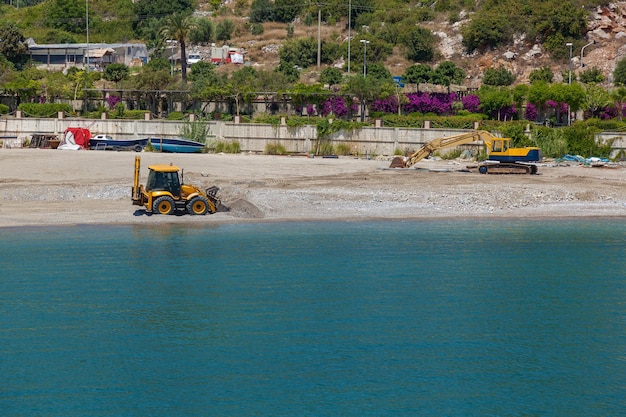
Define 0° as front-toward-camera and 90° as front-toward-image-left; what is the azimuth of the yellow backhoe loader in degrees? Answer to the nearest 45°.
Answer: approximately 270°
